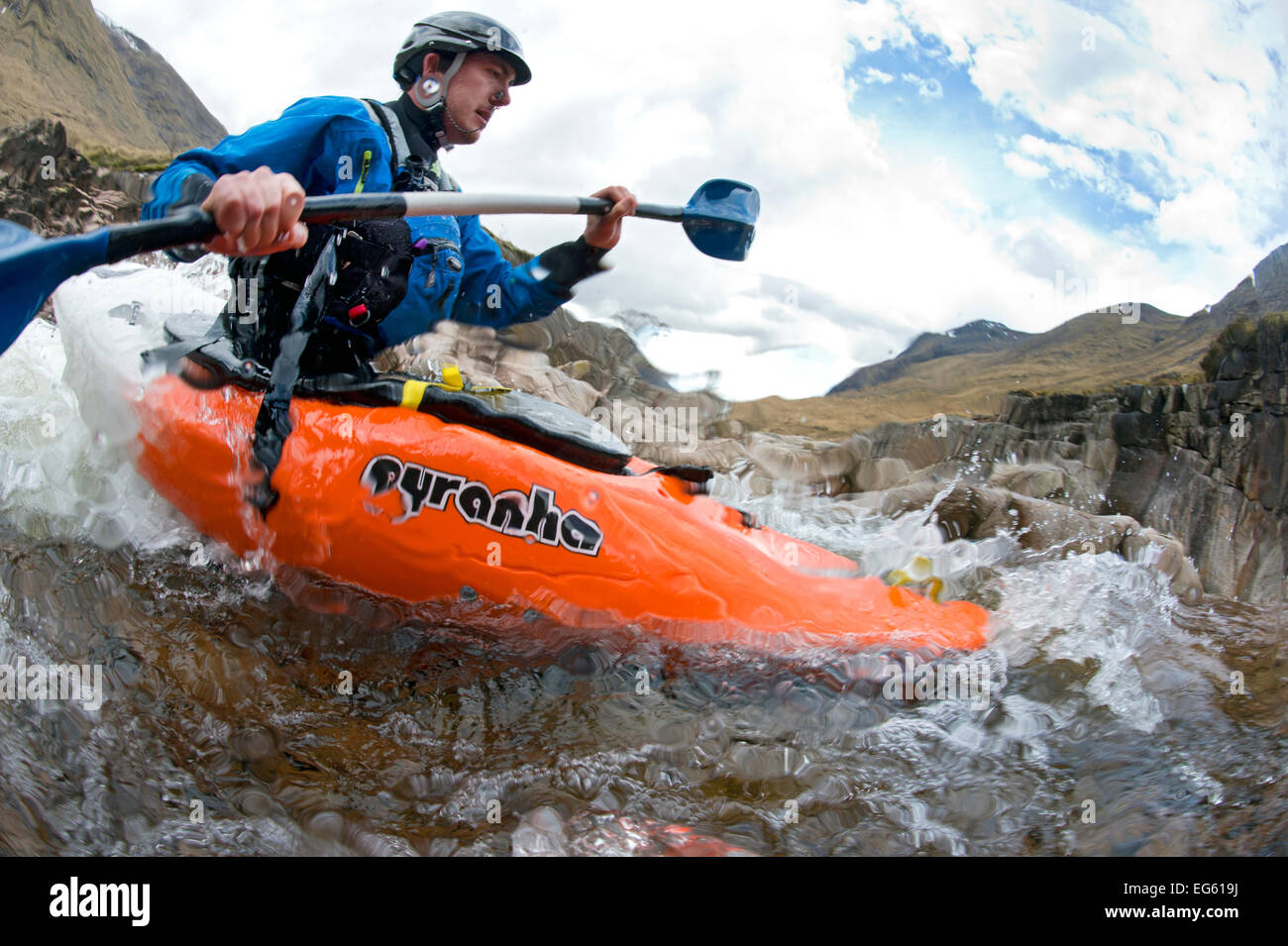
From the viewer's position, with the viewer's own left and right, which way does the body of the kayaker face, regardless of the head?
facing the viewer and to the right of the viewer

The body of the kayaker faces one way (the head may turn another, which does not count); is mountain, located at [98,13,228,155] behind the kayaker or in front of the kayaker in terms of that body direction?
behind

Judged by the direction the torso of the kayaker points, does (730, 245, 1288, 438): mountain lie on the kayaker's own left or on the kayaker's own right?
on the kayaker's own left

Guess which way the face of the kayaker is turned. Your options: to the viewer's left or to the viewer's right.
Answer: to the viewer's right
